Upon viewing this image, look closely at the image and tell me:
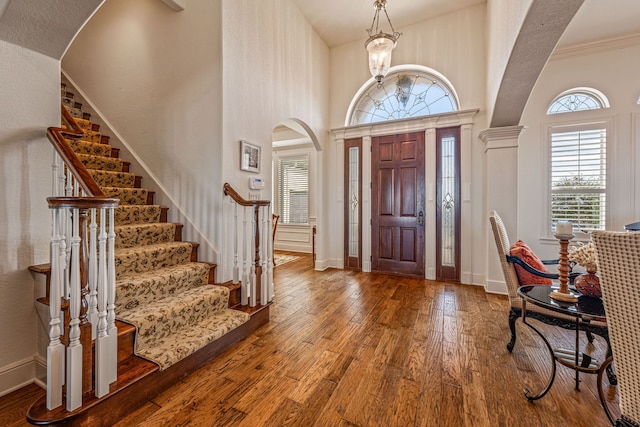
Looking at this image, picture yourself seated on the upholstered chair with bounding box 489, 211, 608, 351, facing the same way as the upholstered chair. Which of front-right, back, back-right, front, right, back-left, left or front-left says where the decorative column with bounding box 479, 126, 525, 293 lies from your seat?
left

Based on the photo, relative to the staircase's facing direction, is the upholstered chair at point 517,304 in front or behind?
in front

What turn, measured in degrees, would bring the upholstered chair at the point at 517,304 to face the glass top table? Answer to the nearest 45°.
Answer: approximately 45° to its right

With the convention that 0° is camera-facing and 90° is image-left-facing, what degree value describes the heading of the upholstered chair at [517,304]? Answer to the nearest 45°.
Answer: approximately 270°

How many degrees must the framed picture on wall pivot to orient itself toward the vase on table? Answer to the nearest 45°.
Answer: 0° — it already faces it

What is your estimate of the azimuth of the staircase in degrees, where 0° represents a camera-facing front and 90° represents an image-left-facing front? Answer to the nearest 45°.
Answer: approximately 315°

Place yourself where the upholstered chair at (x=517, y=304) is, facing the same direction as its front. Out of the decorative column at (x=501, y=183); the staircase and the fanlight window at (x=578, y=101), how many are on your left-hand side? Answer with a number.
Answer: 2

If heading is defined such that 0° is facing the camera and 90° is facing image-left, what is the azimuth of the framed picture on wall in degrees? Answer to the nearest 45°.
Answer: approximately 315°

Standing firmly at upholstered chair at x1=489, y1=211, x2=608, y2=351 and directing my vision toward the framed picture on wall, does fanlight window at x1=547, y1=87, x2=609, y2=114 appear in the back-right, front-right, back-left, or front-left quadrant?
back-right
